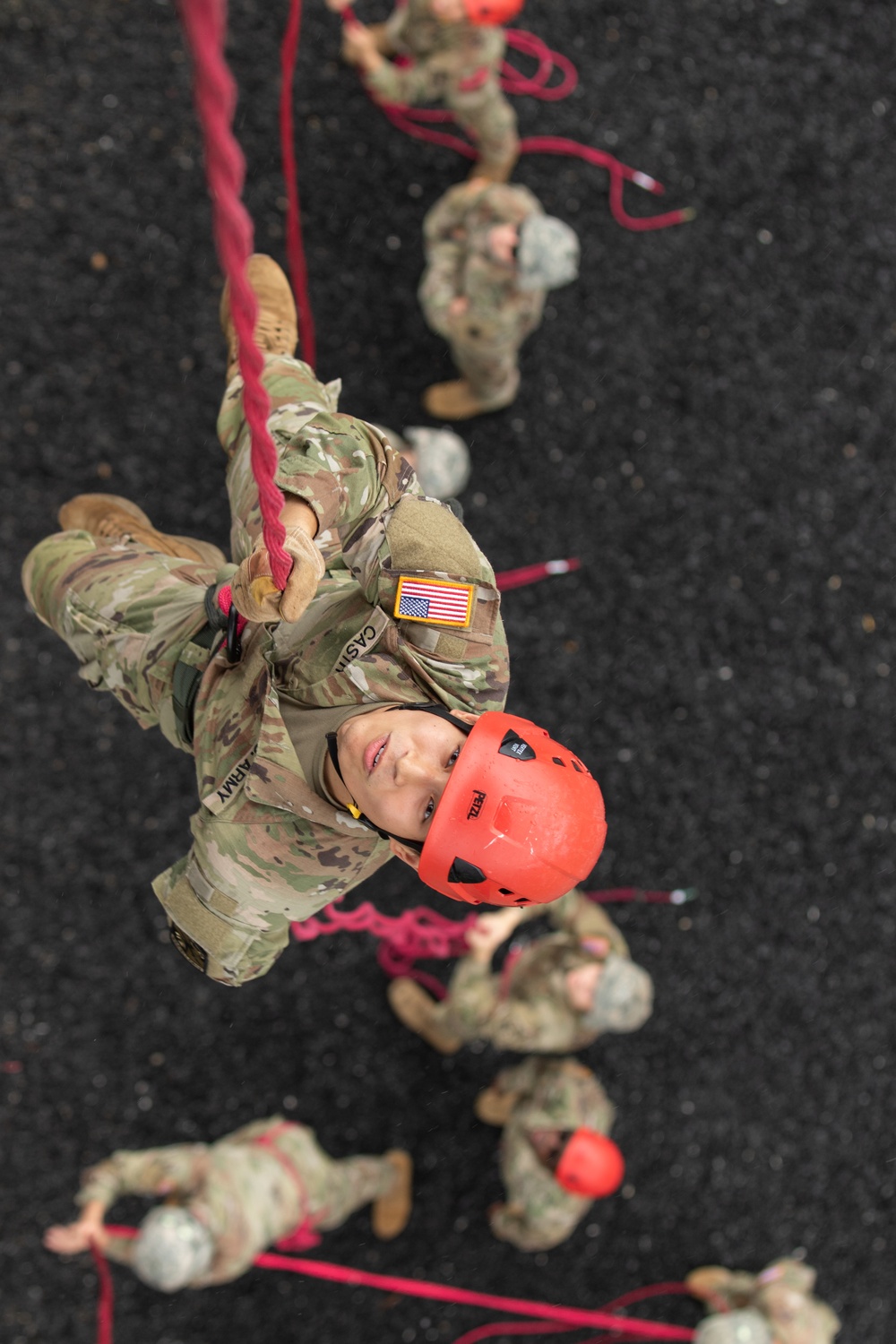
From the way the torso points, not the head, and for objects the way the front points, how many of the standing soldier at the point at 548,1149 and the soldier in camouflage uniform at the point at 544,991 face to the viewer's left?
2

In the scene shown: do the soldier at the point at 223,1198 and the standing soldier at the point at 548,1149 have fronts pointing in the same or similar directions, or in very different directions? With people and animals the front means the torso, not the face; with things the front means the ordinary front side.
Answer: same or similar directions

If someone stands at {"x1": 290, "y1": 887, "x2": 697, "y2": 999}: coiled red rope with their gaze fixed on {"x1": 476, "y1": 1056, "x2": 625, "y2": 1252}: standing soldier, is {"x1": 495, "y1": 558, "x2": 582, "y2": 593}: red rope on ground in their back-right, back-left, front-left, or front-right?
back-left

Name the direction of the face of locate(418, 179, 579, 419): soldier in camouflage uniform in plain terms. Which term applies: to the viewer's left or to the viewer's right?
to the viewer's left

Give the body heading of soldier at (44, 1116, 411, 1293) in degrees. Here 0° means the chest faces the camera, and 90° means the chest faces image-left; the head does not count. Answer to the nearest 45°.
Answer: approximately 90°

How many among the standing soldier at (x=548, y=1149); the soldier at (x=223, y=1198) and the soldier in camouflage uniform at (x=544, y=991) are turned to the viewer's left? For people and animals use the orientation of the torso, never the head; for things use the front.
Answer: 3

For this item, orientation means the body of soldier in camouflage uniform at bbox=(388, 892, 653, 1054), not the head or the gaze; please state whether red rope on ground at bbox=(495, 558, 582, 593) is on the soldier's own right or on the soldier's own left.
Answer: on the soldier's own right

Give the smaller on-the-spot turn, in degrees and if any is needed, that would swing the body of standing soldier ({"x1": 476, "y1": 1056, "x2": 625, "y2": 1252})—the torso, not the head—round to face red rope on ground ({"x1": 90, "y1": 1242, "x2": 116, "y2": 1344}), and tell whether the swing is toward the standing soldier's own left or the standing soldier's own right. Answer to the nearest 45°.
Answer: approximately 45° to the standing soldier's own left

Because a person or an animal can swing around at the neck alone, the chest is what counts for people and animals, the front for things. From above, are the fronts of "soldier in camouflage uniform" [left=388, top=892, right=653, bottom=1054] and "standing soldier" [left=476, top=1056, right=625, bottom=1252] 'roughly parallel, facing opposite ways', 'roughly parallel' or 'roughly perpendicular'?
roughly parallel

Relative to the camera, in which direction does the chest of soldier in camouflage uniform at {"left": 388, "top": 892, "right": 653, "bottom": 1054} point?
to the viewer's left
